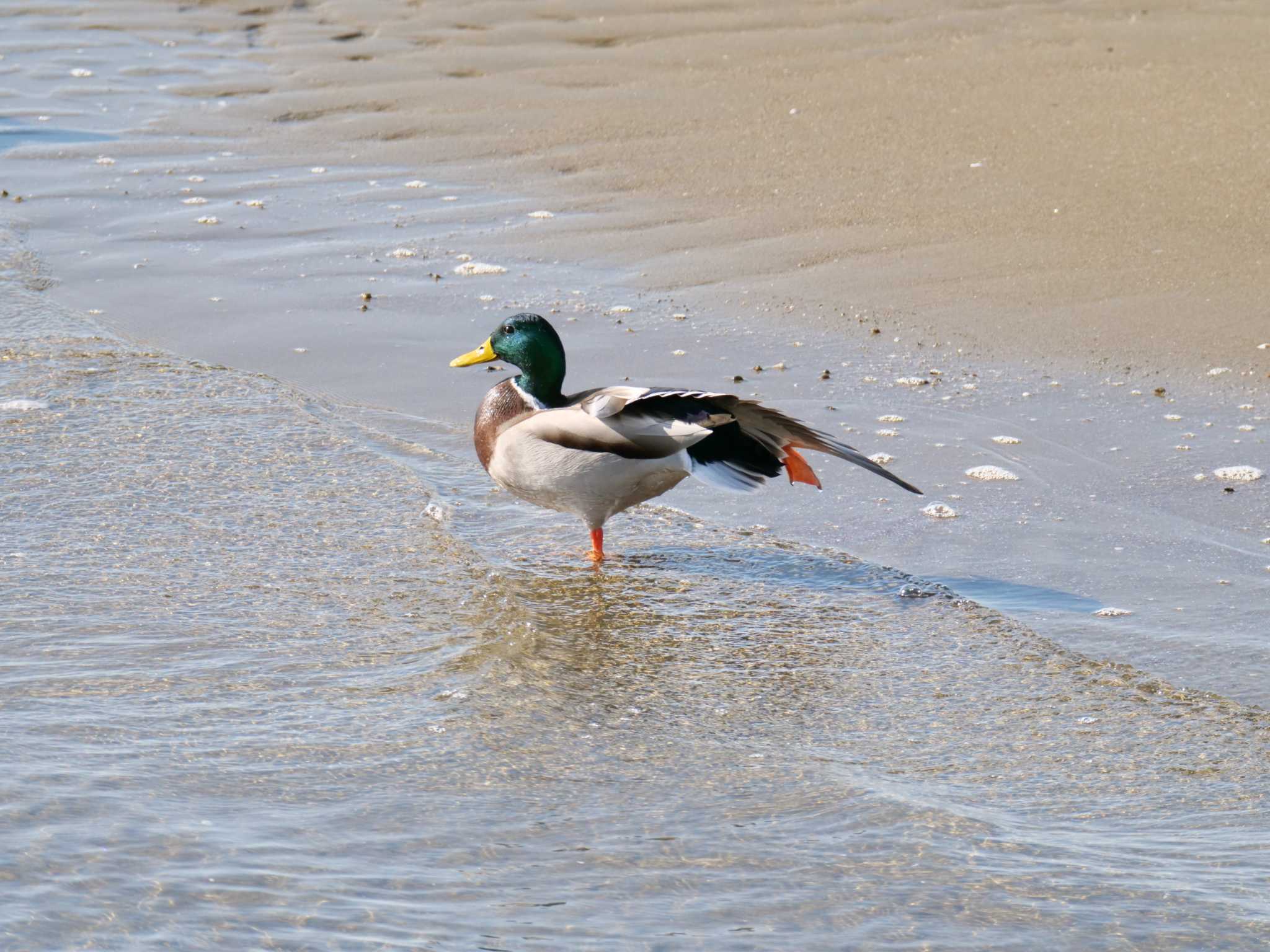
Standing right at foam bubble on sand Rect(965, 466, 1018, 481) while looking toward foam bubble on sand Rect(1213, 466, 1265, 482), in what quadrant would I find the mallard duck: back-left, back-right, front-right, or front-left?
back-right

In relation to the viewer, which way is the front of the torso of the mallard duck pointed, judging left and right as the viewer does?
facing to the left of the viewer

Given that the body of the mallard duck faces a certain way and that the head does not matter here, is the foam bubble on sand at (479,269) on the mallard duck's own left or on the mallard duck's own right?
on the mallard duck's own right

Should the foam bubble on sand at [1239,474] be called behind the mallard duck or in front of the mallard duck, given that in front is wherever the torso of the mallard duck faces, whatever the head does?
behind

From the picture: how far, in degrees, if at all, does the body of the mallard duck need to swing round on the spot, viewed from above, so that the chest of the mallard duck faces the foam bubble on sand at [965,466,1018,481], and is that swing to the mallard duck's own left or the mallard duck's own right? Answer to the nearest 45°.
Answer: approximately 135° to the mallard duck's own right

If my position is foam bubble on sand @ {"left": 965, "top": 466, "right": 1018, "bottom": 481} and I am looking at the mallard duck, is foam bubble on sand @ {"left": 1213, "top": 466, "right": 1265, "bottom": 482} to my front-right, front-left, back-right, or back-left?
back-left
